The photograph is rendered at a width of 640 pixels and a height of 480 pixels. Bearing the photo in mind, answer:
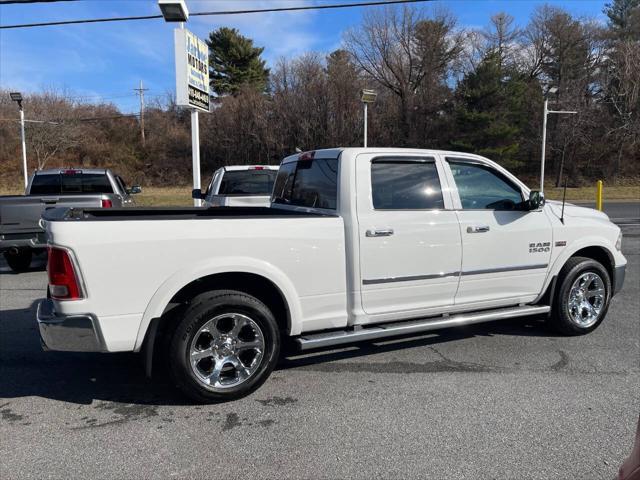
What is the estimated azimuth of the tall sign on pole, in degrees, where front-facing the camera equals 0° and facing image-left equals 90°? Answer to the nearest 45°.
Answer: approximately 315°

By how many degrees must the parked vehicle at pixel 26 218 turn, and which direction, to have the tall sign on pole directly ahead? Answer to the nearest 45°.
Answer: approximately 45° to its right

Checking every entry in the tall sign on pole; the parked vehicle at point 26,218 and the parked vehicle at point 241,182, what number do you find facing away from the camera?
2

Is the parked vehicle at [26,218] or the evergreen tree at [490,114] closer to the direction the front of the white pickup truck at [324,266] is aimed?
the evergreen tree

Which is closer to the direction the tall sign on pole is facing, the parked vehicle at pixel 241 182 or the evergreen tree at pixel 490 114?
the parked vehicle

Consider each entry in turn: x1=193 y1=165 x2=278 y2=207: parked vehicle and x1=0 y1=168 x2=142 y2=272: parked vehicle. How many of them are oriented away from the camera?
2

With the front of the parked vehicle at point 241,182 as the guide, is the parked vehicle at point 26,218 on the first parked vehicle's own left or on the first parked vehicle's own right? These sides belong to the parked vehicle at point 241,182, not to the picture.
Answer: on the first parked vehicle's own left

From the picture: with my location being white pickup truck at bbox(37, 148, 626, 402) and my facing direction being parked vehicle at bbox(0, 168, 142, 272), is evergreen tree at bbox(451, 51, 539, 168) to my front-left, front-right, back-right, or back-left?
front-right

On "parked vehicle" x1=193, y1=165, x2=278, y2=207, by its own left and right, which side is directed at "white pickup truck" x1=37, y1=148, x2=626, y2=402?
back

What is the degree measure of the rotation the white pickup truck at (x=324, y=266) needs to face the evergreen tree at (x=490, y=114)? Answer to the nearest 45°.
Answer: approximately 45° to its left

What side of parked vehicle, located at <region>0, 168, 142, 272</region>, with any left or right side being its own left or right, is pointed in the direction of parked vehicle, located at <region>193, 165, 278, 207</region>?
right

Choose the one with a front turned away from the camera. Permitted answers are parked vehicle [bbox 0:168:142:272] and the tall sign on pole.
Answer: the parked vehicle

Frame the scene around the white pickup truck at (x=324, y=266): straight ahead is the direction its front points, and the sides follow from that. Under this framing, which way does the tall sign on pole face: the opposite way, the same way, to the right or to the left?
to the right

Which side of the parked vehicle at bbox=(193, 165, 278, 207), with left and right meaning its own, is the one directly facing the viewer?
back

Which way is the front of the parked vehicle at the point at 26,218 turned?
away from the camera
